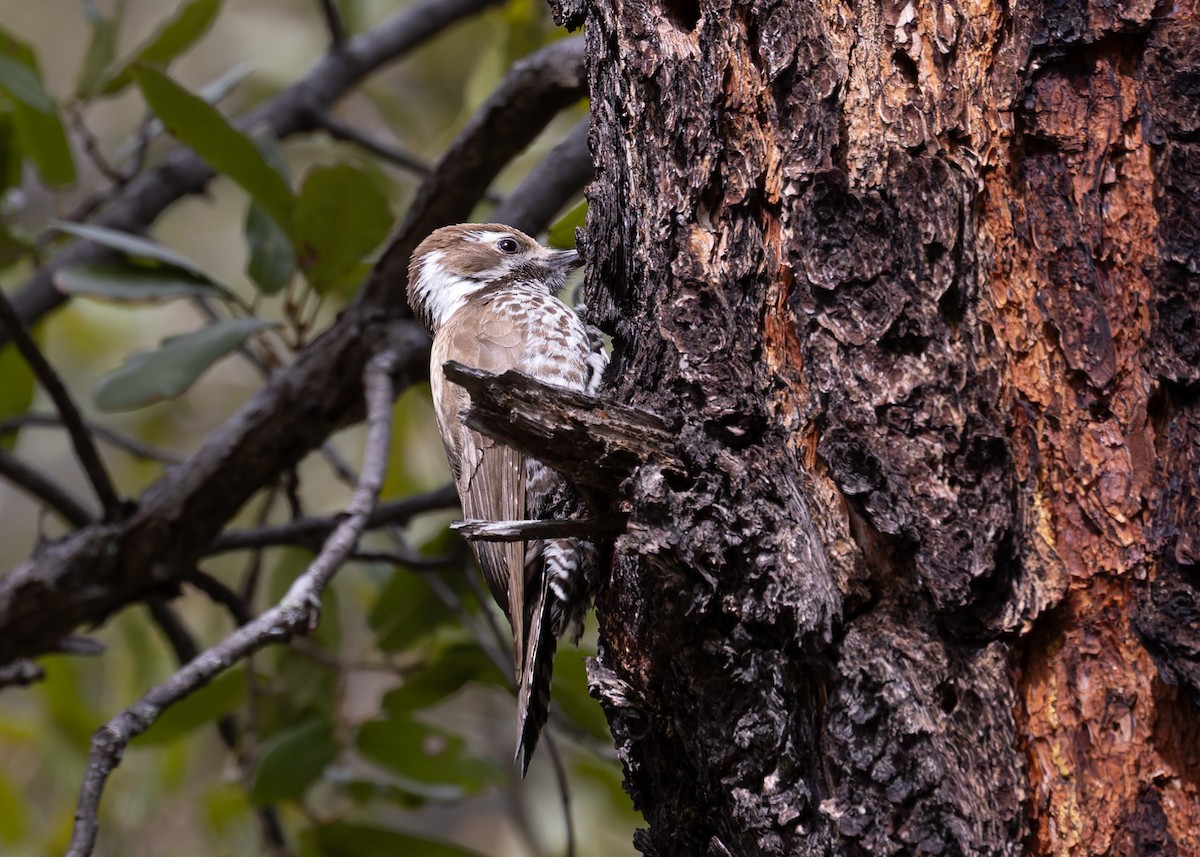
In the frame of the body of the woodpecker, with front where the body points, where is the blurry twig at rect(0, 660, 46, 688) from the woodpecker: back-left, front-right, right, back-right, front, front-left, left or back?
back

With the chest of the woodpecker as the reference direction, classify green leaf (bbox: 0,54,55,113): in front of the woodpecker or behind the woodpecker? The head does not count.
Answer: behind

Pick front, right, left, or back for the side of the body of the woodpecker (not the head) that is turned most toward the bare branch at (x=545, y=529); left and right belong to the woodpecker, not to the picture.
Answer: right

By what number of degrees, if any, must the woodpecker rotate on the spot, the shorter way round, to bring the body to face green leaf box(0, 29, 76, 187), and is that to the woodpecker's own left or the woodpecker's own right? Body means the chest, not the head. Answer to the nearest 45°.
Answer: approximately 135° to the woodpecker's own left

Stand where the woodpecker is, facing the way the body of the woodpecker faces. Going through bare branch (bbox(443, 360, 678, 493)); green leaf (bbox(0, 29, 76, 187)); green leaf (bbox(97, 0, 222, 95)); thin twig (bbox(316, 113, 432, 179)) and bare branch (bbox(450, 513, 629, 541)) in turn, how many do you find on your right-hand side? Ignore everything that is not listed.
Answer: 2

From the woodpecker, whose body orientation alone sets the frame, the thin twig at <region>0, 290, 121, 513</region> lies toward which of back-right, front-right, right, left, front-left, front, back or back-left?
back

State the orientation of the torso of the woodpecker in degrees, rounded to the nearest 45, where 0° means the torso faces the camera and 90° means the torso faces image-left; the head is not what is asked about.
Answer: approximately 270°

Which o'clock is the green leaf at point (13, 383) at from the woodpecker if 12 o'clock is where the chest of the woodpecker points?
The green leaf is roughly at 7 o'clock from the woodpecker.

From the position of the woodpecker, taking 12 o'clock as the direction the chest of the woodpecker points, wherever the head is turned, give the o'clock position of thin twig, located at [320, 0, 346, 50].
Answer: The thin twig is roughly at 8 o'clock from the woodpecker.
